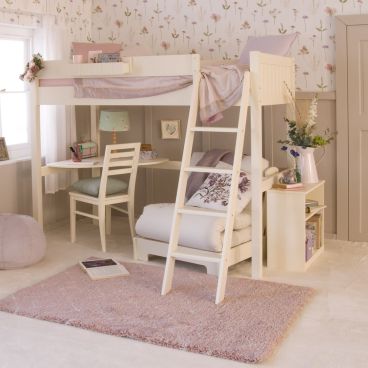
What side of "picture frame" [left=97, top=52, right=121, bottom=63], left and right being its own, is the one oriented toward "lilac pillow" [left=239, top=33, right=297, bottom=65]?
left

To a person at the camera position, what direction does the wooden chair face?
facing away from the viewer and to the left of the viewer
